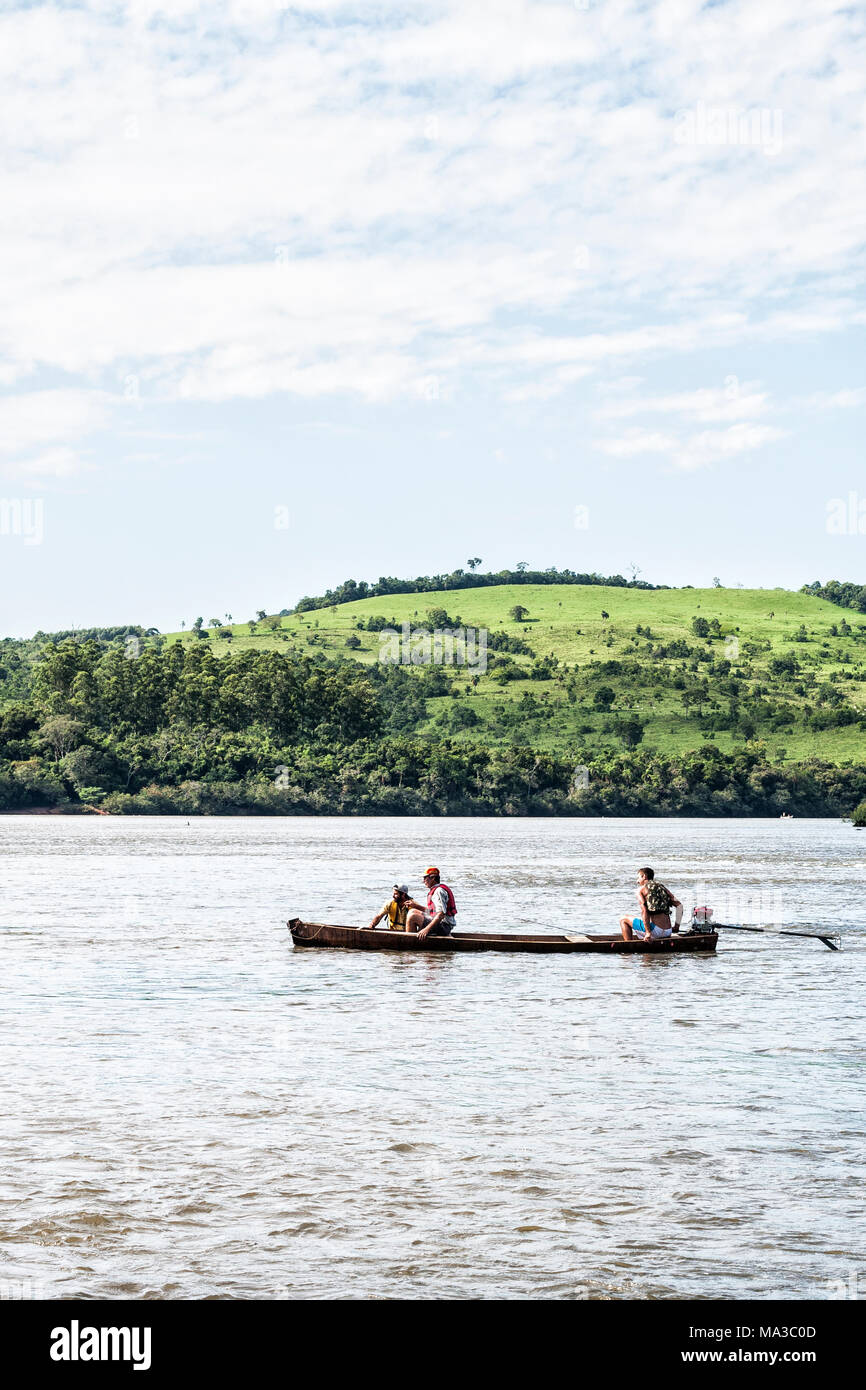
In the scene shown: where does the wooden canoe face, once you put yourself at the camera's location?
facing to the left of the viewer

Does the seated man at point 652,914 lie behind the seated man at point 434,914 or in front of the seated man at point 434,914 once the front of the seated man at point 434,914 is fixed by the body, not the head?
behind

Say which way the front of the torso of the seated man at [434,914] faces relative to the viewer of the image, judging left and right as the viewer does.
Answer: facing to the left of the viewer
